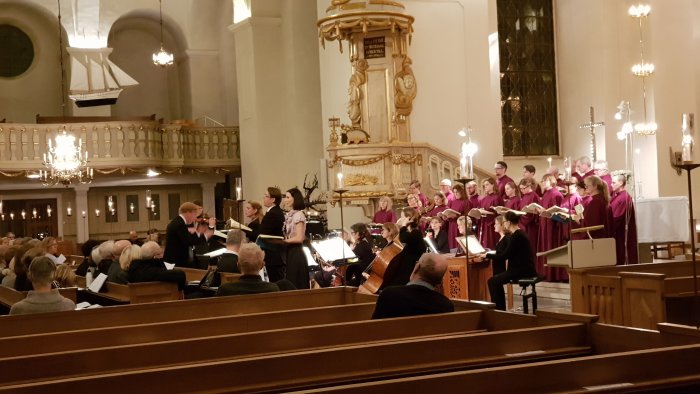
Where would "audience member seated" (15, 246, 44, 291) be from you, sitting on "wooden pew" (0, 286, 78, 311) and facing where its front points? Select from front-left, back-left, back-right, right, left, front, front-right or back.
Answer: front

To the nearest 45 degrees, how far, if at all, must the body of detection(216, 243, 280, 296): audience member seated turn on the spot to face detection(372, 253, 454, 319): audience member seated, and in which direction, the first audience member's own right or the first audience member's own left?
approximately 135° to the first audience member's own right

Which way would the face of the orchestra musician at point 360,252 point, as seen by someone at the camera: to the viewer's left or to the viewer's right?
to the viewer's left

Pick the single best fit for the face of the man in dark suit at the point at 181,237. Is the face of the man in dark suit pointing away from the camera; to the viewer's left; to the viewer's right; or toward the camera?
to the viewer's right

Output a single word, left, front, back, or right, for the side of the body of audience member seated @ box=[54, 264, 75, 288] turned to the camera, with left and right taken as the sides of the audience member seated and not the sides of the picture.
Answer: back

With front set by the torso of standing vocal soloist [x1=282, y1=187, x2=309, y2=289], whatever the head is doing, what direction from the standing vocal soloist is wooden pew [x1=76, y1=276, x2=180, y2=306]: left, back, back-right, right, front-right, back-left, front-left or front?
front

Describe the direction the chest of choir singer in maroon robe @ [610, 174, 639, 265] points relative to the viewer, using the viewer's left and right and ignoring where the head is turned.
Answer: facing to the left of the viewer

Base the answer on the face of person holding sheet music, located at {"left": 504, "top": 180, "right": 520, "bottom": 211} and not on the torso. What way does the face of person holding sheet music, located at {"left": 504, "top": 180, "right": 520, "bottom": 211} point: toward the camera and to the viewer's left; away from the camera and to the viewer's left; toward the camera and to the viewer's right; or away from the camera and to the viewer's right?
toward the camera and to the viewer's left

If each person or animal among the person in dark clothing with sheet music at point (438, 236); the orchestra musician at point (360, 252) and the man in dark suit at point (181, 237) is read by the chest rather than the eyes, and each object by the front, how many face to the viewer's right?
1

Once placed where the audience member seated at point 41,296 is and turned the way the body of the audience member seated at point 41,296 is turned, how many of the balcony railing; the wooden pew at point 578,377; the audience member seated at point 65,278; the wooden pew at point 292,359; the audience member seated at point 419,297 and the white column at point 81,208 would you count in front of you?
3

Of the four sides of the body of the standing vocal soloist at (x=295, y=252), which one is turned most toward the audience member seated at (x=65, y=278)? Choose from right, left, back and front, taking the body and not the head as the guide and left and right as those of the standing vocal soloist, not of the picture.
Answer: front

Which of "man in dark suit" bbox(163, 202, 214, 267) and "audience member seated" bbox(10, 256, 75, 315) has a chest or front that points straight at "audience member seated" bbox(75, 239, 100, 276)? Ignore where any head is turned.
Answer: "audience member seated" bbox(10, 256, 75, 315)

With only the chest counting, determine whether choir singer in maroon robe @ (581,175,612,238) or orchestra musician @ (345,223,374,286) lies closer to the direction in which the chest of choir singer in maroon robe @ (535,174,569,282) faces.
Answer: the orchestra musician

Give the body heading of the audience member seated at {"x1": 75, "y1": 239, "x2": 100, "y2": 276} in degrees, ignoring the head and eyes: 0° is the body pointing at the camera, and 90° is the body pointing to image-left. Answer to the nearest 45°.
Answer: approximately 225°

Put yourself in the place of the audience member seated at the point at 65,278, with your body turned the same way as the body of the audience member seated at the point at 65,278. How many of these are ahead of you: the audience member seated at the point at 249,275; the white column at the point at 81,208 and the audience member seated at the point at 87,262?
2

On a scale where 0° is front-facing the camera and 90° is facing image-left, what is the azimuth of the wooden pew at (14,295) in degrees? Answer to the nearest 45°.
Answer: approximately 180°
